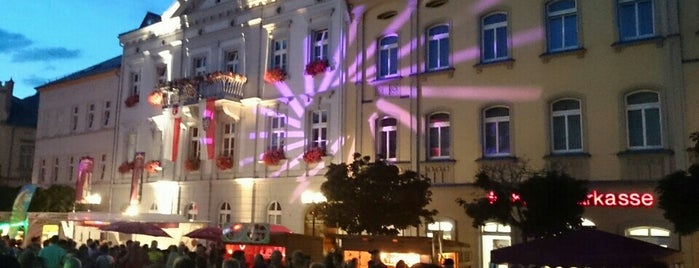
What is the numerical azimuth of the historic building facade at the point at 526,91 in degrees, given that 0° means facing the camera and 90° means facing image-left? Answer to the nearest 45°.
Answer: approximately 45°

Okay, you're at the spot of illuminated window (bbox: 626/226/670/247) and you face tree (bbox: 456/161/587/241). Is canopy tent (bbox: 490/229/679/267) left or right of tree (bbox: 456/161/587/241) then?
left

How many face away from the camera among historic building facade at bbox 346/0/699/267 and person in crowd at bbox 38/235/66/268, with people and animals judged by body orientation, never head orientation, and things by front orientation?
1

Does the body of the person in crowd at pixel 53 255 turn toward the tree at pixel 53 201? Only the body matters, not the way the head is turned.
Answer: yes

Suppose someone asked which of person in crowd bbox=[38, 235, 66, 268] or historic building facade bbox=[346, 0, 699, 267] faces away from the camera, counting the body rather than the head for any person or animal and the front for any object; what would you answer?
the person in crowd

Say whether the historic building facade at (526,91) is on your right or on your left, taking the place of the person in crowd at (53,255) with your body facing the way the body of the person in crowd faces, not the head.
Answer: on your right

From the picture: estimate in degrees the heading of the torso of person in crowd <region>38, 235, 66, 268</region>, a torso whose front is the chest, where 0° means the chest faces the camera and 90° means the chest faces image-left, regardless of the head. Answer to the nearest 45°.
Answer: approximately 180°
